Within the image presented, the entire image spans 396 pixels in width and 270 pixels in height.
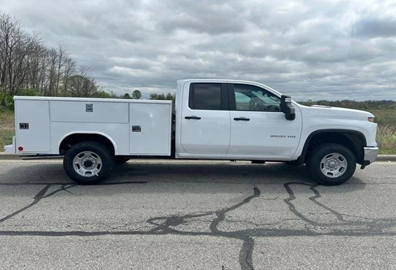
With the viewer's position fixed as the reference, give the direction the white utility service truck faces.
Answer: facing to the right of the viewer
